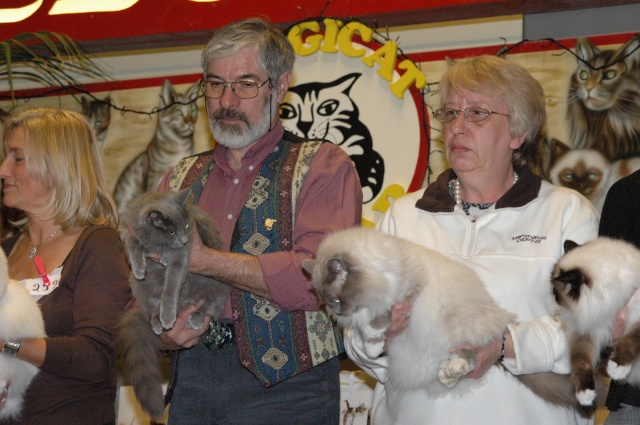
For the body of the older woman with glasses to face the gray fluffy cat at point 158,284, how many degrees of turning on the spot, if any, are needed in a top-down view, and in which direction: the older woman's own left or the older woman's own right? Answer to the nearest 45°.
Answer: approximately 45° to the older woman's own right

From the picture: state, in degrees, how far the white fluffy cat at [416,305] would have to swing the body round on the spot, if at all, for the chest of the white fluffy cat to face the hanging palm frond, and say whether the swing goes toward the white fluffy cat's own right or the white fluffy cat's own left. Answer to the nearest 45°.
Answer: approximately 45° to the white fluffy cat's own right

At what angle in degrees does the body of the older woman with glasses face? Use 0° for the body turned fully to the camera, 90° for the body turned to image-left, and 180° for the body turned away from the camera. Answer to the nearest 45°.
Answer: approximately 45°

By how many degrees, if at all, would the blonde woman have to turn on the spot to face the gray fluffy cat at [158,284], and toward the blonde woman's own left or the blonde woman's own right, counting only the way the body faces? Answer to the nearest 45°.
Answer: approximately 90° to the blonde woman's own left

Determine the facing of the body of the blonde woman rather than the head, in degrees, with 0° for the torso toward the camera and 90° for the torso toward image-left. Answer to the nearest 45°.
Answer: approximately 45°

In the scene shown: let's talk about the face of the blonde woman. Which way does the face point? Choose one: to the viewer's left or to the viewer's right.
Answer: to the viewer's left

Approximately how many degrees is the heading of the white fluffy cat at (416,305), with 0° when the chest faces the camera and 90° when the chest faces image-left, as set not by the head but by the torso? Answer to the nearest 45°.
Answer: approximately 90°

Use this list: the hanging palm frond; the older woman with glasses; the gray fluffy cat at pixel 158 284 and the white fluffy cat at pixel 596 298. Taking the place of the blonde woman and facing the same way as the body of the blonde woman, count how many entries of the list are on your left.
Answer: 3

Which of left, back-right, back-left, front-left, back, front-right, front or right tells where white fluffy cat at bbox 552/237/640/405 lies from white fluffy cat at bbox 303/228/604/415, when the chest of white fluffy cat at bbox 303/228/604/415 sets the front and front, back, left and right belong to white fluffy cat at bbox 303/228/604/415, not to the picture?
back
